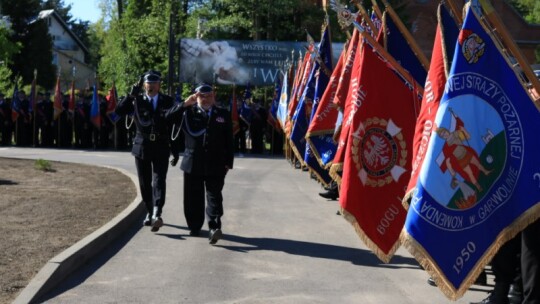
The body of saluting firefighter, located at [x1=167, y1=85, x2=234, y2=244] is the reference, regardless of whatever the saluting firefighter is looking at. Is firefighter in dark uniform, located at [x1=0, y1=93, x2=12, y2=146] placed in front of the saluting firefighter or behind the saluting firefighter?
behind

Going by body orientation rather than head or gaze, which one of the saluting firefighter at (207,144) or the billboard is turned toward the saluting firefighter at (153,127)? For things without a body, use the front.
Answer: the billboard

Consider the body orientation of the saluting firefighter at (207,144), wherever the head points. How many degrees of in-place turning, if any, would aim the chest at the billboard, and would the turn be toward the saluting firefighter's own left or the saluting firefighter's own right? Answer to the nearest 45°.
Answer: approximately 180°

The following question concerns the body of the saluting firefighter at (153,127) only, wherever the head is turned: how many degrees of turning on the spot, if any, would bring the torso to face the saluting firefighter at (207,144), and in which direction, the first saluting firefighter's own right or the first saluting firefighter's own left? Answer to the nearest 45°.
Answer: approximately 45° to the first saluting firefighter's own left

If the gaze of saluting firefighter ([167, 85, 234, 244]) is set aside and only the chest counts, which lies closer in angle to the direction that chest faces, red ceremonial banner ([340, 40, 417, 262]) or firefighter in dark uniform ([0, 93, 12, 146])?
the red ceremonial banner

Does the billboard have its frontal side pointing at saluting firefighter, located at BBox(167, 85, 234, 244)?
yes

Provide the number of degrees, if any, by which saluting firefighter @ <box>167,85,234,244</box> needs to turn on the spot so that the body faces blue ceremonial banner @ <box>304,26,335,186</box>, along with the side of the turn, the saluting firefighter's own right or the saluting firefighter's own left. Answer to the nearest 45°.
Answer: approximately 135° to the saluting firefighter's own left

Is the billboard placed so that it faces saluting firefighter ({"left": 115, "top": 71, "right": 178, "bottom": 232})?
yes
